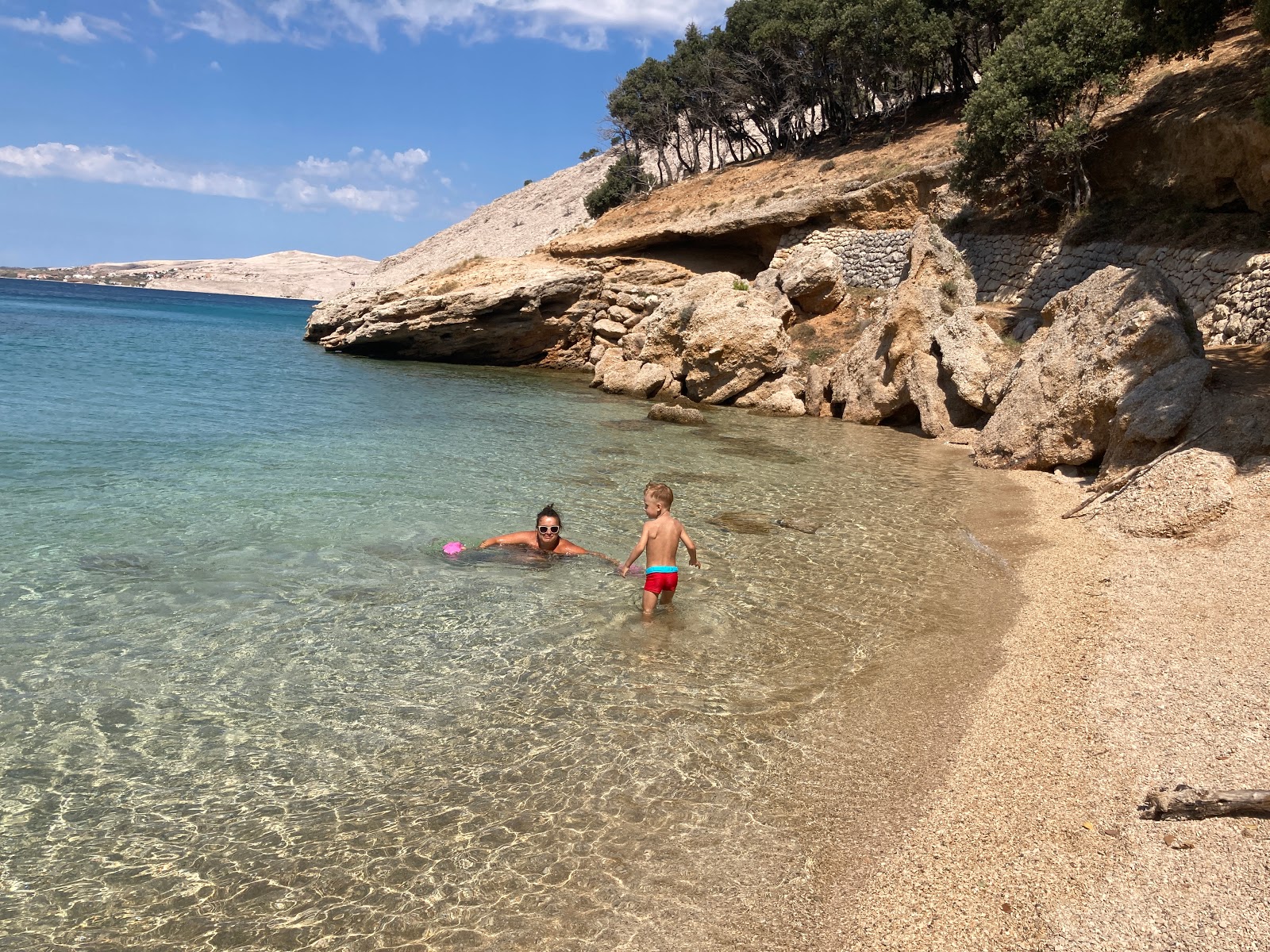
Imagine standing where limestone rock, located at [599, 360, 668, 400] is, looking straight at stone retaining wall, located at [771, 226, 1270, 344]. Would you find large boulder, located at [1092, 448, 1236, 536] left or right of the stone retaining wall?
right

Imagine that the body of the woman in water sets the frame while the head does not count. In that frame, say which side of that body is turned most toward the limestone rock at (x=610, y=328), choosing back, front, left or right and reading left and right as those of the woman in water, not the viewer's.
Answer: back

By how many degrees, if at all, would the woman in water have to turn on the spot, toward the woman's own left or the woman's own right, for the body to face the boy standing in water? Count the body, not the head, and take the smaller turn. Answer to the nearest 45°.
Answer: approximately 45° to the woman's own left

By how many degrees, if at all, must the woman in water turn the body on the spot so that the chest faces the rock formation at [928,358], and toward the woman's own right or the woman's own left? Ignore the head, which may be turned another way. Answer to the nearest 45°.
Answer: approximately 135° to the woman's own left

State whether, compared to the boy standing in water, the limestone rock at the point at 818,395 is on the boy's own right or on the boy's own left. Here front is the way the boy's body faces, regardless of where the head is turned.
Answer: on the boy's own right

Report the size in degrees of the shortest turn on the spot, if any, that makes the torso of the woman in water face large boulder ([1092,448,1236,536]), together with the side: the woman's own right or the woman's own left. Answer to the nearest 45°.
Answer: approximately 90° to the woman's own left

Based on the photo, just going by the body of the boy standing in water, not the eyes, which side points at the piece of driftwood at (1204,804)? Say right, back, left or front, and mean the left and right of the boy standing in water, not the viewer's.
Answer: back

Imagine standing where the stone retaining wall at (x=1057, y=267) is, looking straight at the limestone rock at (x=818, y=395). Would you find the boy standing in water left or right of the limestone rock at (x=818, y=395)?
left

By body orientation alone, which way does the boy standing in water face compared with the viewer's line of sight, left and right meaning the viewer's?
facing away from the viewer and to the left of the viewer

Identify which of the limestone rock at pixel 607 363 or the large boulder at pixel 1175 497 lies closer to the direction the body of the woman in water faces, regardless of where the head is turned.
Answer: the large boulder

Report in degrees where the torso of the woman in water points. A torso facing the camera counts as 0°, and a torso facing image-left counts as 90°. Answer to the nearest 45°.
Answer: approximately 0°
